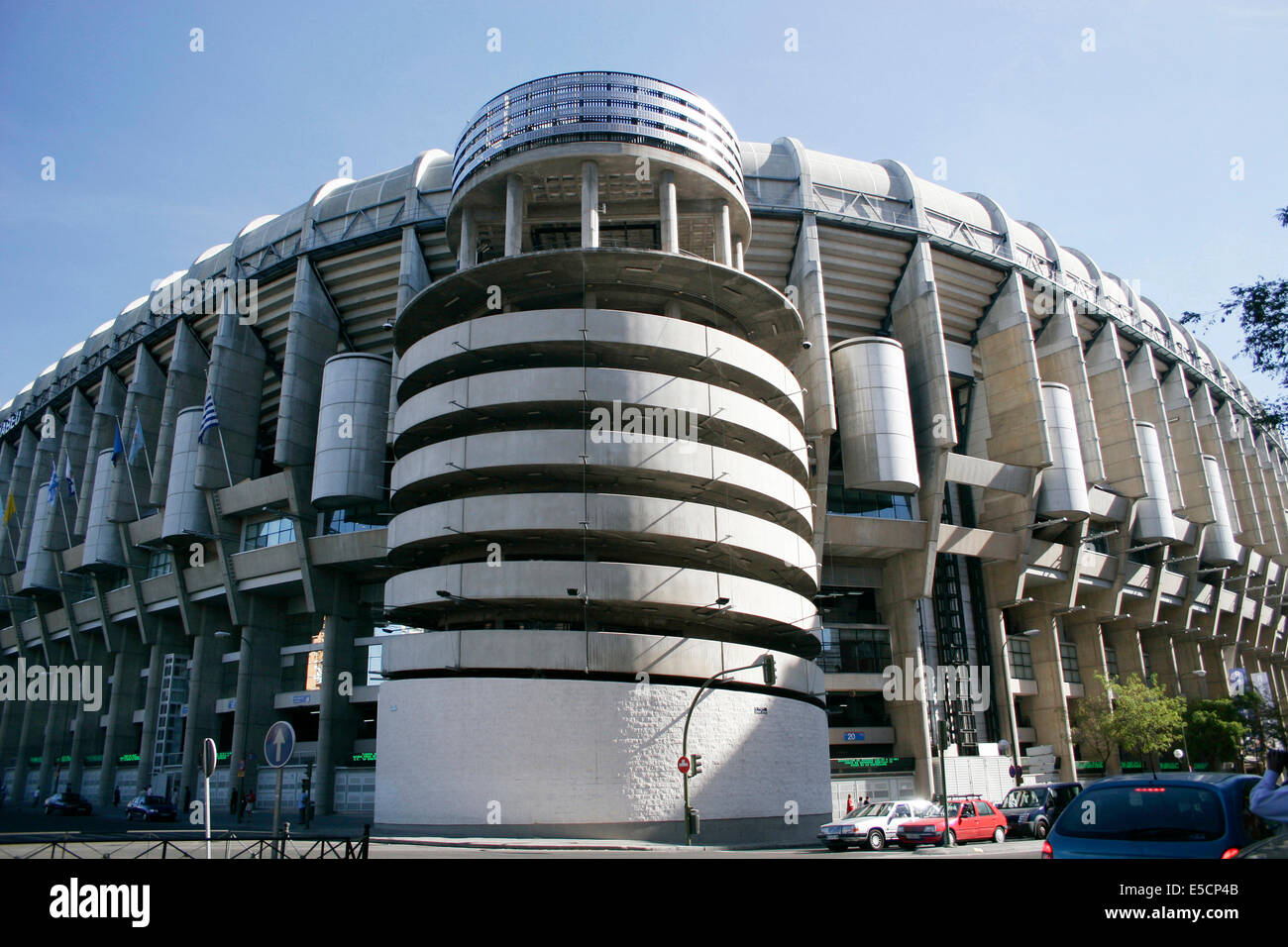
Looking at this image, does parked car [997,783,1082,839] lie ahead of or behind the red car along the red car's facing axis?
behind

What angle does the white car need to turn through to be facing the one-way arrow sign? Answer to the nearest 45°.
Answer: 0° — it already faces it

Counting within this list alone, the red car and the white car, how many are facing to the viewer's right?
0

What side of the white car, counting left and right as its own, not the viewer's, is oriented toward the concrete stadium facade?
right

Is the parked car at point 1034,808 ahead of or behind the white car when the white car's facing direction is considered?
behind

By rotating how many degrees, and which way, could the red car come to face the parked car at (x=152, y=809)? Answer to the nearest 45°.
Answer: approximately 45° to its right

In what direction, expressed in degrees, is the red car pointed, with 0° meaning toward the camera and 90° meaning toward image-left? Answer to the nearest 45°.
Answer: approximately 45°

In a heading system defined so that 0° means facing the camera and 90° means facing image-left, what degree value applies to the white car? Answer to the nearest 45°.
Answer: approximately 45°
